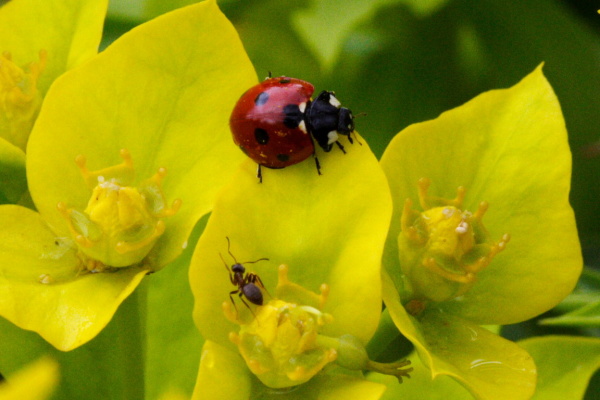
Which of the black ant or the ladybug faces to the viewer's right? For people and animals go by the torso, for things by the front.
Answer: the ladybug

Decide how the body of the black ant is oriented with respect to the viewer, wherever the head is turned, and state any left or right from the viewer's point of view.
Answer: facing away from the viewer and to the left of the viewer

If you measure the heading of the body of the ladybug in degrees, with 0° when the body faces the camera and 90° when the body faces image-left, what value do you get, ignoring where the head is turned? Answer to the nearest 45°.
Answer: approximately 270°

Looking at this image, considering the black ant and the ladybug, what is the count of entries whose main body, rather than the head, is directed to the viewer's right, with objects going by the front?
1
